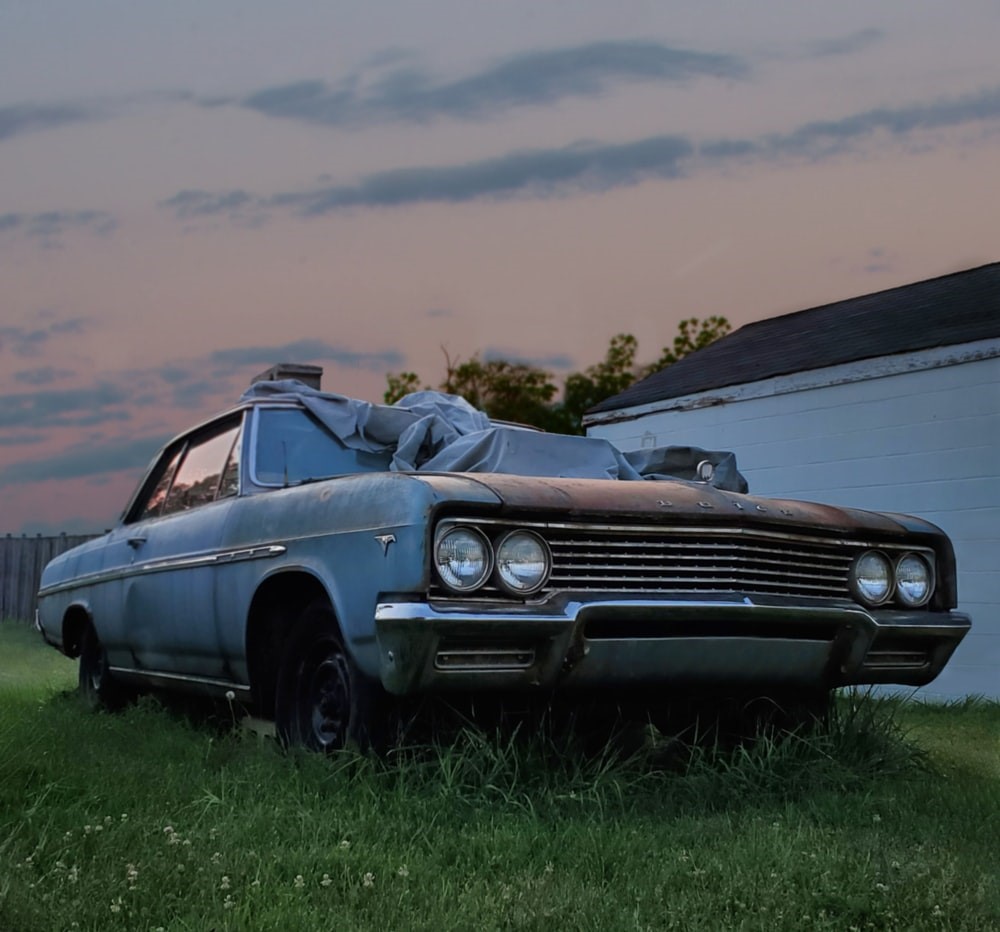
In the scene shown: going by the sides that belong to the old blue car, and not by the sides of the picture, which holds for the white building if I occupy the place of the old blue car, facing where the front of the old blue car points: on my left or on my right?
on my left

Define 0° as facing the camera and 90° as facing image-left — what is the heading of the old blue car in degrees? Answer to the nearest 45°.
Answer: approximately 315°

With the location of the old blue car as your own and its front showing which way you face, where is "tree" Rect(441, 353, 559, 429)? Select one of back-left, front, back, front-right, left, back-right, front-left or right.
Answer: back-left

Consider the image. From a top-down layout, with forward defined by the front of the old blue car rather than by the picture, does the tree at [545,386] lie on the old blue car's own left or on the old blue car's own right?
on the old blue car's own left
